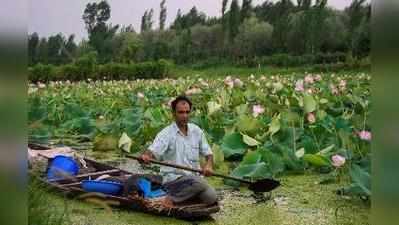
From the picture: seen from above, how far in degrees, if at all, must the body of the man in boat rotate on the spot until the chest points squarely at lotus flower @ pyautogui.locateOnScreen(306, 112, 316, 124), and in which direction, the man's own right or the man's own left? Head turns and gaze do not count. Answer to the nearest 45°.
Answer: approximately 90° to the man's own left

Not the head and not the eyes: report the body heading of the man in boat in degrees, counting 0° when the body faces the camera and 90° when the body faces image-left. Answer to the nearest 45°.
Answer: approximately 315°
